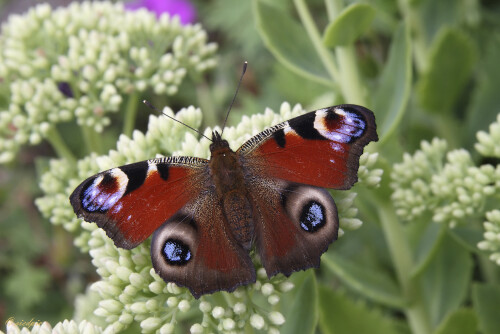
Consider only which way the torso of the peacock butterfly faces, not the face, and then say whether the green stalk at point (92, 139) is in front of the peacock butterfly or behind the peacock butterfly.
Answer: in front

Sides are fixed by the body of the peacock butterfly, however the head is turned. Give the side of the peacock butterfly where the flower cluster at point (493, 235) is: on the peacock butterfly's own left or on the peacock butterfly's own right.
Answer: on the peacock butterfly's own right

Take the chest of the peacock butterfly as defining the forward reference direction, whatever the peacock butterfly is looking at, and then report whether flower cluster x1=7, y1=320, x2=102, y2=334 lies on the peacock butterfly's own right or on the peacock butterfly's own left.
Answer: on the peacock butterfly's own left

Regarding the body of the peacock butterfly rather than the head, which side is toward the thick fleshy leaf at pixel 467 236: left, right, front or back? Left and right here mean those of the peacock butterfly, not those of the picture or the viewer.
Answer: right

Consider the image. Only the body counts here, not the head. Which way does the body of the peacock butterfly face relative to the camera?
away from the camera

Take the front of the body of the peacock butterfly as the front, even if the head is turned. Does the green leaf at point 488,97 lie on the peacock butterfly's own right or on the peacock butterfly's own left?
on the peacock butterfly's own right

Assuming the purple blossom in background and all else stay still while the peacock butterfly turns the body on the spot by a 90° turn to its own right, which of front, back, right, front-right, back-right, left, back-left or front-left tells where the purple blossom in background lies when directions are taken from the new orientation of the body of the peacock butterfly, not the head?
left

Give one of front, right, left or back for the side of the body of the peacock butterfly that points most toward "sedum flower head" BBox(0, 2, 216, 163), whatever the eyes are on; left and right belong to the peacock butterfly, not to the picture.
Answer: front

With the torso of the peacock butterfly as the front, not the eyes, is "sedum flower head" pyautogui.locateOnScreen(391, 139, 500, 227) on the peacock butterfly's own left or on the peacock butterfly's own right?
on the peacock butterfly's own right
